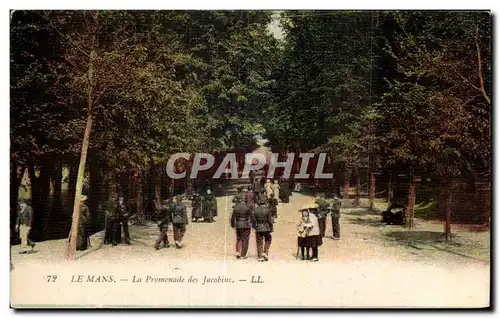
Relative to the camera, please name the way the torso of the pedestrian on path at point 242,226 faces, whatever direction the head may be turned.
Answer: away from the camera

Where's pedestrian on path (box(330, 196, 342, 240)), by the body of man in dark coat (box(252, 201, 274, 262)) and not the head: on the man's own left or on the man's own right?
on the man's own right

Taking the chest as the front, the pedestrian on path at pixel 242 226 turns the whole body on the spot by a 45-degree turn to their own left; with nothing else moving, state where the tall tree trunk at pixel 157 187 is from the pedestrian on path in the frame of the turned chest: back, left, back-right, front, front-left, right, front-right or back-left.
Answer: front-left

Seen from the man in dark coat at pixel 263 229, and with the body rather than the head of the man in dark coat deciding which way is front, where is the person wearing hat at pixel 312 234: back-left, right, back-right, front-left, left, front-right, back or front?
right

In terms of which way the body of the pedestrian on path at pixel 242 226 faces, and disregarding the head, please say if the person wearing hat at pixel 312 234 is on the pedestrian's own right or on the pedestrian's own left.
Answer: on the pedestrian's own right

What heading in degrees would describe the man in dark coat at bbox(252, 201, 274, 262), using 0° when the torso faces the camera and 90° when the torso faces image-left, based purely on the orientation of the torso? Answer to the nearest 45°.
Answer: approximately 180°

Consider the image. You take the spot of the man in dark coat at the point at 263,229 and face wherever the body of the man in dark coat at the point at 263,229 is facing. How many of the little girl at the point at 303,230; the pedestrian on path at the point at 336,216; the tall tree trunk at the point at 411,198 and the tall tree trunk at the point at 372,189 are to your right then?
4

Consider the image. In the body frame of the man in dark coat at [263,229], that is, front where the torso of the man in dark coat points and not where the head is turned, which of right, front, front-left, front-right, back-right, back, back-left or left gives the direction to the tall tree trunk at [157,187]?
left

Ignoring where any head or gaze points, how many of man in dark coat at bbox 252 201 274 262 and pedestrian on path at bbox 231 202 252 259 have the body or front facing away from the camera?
2

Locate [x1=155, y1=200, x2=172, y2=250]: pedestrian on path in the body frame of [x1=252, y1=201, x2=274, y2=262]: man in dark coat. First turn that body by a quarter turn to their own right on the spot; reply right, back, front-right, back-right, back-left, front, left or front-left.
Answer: back
